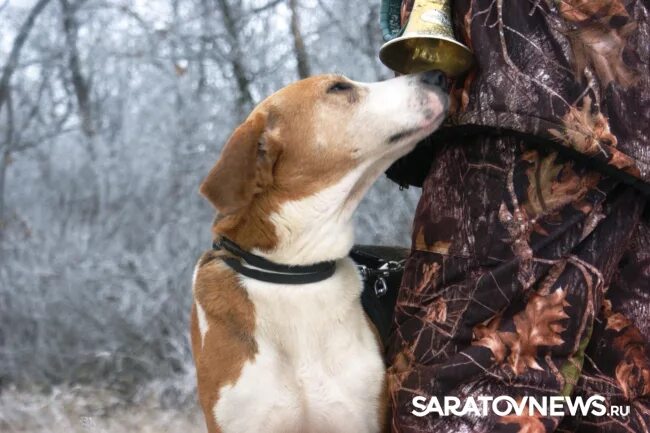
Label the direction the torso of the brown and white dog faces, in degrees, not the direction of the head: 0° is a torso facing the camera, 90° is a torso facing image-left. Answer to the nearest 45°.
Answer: approximately 315°
